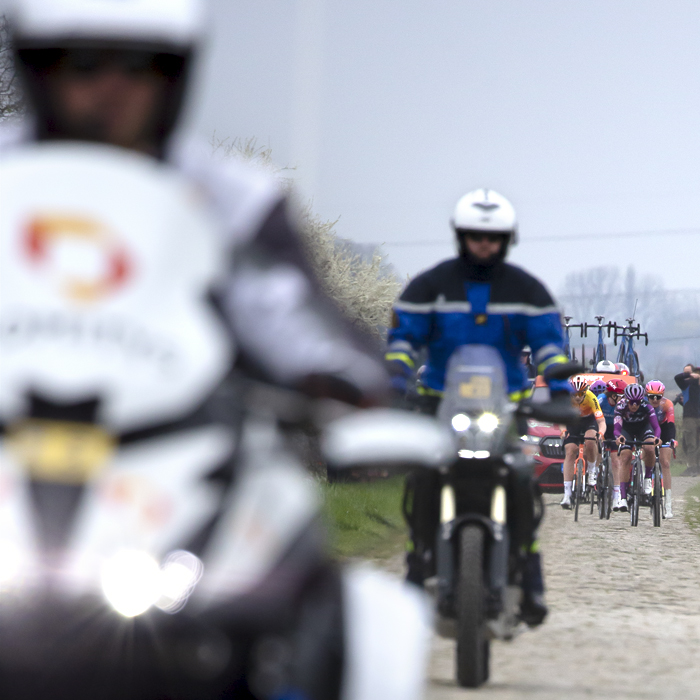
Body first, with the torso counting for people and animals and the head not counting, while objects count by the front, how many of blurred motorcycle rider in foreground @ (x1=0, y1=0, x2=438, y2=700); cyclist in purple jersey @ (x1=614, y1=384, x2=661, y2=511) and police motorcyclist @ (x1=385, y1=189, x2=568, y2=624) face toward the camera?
3

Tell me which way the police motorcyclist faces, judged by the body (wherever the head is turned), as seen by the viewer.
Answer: toward the camera

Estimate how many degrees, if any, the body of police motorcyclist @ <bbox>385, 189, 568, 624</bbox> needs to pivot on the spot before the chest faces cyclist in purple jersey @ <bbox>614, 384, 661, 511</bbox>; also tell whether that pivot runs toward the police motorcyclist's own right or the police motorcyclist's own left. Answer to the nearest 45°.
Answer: approximately 180°

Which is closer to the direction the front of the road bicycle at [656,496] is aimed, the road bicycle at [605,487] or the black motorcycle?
the black motorcycle

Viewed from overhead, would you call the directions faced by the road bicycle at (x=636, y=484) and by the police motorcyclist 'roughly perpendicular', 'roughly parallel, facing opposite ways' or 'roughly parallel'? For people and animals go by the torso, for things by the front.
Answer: roughly parallel

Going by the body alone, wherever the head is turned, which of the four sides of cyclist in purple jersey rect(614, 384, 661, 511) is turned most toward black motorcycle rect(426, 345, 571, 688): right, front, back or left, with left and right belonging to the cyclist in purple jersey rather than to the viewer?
front

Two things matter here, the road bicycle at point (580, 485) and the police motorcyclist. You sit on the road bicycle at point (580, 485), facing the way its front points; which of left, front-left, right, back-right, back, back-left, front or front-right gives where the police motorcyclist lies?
front

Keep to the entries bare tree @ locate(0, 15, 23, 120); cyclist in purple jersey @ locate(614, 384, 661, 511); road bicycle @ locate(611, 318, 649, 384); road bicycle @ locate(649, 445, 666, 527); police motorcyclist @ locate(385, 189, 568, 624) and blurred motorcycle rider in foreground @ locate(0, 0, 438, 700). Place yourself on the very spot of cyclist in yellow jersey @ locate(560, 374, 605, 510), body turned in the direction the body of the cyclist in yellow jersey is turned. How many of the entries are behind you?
1

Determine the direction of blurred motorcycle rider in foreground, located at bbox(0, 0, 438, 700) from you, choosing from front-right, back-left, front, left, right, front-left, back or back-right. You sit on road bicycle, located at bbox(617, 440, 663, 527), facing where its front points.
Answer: front

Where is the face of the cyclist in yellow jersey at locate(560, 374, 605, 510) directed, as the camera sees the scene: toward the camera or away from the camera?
toward the camera

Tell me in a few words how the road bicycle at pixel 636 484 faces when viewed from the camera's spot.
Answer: facing the viewer

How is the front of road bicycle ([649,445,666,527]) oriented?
toward the camera

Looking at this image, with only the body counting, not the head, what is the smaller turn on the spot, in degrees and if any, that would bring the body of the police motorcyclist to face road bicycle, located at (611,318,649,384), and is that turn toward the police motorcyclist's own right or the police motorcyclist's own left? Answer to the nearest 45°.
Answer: approximately 180°

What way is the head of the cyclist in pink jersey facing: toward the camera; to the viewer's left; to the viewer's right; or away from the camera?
toward the camera

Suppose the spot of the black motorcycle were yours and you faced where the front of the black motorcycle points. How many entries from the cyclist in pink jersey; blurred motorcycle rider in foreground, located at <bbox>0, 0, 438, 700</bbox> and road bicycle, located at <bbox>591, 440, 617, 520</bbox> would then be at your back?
2

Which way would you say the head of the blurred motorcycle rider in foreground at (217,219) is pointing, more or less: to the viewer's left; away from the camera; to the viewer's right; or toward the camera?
toward the camera

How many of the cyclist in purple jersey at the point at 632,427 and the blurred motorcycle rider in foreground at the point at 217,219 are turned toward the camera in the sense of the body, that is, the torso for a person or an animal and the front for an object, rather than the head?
2

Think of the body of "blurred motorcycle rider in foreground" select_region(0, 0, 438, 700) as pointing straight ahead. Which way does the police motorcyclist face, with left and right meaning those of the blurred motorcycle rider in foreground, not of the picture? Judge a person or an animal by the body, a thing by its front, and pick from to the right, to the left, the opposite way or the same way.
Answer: the same way
